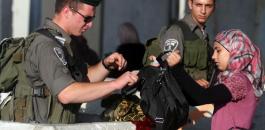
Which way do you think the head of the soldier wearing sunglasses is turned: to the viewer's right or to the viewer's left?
to the viewer's right

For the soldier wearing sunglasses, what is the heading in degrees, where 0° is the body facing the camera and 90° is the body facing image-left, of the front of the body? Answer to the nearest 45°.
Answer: approximately 270°

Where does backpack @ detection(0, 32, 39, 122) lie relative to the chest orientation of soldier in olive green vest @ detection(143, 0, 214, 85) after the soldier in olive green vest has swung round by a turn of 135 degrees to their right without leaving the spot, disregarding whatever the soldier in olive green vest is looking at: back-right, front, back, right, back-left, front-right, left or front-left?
front-left

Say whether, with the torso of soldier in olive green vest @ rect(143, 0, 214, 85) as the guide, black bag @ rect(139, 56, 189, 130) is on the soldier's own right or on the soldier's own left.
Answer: on the soldier's own right

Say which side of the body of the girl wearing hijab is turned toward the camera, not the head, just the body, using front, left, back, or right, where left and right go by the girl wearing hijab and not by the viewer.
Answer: left

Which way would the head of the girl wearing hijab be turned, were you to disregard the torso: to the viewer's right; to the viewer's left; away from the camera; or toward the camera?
to the viewer's left

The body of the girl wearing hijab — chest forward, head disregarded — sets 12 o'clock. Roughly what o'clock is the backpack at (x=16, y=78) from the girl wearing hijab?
The backpack is roughly at 12 o'clock from the girl wearing hijab.

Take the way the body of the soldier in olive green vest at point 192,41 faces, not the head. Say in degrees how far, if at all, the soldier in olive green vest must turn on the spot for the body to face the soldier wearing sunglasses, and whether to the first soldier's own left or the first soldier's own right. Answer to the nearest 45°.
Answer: approximately 90° to the first soldier's own right

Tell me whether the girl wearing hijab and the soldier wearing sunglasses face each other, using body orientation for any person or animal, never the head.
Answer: yes

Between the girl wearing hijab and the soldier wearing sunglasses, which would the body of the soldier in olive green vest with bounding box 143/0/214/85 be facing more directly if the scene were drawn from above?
the girl wearing hijab

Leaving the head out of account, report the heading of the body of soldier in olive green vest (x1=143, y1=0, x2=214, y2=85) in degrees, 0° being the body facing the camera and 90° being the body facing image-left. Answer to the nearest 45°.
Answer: approximately 315°

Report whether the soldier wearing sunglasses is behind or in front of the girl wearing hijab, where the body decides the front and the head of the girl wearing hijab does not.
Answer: in front

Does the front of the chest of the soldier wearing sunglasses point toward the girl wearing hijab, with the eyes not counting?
yes
